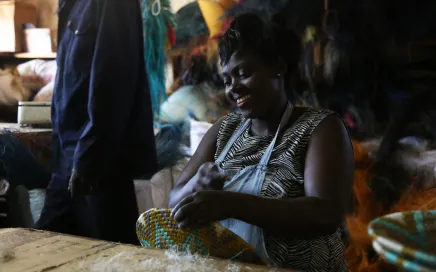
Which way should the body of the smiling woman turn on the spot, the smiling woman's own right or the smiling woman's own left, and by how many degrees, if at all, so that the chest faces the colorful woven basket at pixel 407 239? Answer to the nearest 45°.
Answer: approximately 45° to the smiling woman's own left

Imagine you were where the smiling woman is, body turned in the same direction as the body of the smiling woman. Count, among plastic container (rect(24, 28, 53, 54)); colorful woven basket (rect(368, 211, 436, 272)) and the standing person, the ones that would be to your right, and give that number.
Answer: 2

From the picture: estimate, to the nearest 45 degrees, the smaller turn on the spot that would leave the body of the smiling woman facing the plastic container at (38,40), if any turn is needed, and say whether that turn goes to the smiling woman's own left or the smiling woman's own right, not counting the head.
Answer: approximately 90° to the smiling woman's own right

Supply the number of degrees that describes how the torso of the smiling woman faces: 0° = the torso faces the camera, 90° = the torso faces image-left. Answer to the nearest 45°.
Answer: approximately 45°

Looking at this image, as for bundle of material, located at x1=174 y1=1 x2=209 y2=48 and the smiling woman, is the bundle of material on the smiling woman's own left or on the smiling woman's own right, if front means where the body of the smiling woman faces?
on the smiling woman's own right

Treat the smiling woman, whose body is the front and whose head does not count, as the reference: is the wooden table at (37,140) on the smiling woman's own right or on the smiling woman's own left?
on the smiling woman's own right
